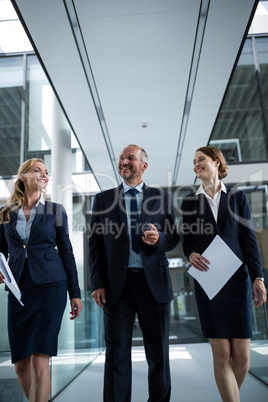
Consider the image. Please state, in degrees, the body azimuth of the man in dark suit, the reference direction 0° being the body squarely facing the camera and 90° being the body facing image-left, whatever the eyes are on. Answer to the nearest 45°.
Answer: approximately 0°

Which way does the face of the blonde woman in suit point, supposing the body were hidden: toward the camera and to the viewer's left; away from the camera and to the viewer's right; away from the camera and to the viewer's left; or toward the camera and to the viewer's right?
toward the camera and to the viewer's right
